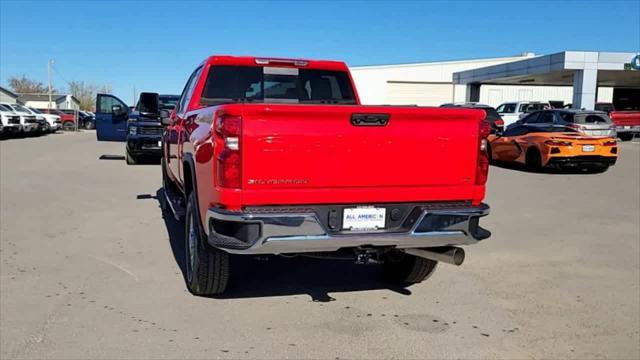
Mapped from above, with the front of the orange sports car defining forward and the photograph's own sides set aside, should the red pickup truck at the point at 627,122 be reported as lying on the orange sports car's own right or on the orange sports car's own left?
on the orange sports car's own right

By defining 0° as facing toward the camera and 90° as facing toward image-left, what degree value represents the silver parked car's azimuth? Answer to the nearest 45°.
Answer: approximately 135°

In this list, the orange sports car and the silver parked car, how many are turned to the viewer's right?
0

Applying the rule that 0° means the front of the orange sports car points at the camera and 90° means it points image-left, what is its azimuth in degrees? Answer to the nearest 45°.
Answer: approximately 135°

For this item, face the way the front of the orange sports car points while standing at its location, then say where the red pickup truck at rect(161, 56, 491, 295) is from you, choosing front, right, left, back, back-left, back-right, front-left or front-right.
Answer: back-left

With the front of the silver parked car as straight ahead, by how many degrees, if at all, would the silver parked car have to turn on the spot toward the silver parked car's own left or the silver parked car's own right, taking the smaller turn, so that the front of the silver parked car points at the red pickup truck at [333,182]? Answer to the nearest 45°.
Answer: approximately 135° to the silver parked car's own left
